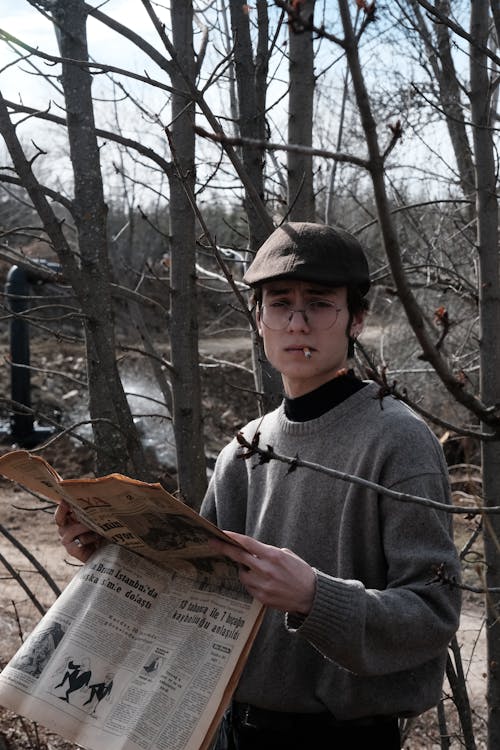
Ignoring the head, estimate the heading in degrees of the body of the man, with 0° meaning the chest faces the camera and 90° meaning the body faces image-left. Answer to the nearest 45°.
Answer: approximately 45°

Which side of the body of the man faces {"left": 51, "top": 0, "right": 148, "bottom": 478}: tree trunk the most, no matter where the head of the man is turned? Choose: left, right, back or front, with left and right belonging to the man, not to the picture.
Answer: right

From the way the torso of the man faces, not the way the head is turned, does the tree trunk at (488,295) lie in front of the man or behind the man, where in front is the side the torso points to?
behind
